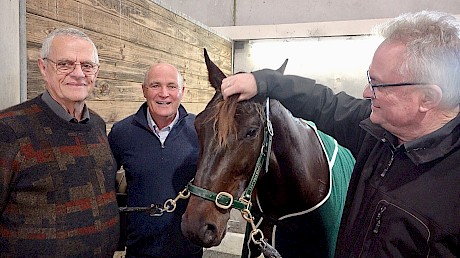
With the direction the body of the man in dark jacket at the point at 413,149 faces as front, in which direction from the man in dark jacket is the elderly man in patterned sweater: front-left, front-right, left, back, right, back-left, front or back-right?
front-right

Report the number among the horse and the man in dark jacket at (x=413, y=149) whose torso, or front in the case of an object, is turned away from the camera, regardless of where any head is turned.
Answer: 0

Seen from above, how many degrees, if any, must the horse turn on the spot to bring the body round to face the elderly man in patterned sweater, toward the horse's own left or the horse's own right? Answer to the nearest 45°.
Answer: approximately 45° to the horse's own right

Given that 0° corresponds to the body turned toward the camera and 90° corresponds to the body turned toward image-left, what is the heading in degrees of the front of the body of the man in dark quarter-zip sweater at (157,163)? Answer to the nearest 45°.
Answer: approximately 0°

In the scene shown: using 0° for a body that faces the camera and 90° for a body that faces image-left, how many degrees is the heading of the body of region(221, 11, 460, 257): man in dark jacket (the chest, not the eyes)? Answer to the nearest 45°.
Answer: approximately 45°

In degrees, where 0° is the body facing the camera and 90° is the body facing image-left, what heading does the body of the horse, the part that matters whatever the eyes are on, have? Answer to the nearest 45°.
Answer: approximately 45°

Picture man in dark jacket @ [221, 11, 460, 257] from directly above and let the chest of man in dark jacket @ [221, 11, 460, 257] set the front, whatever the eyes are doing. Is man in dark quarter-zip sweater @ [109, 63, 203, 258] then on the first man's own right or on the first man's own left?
on the first man's own right

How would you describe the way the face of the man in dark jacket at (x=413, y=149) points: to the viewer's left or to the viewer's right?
to the viewer's left

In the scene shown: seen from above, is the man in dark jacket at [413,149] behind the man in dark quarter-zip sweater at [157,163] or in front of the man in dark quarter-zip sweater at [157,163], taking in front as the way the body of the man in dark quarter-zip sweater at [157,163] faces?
in front

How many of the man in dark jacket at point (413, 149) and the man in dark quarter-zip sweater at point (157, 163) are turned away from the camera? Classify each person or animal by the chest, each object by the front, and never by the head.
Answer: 0
